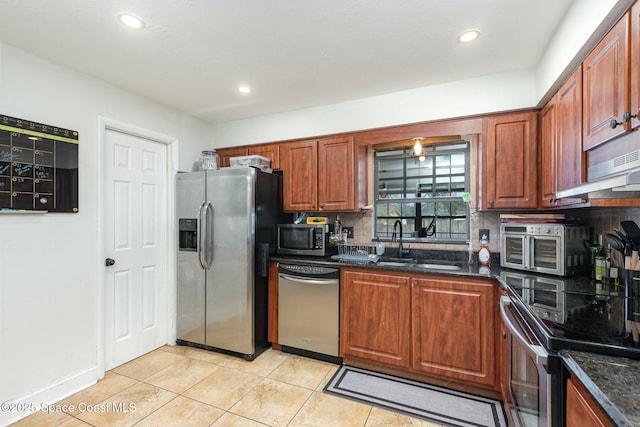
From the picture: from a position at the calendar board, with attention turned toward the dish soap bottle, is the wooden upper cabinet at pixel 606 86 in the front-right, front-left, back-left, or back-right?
front-right

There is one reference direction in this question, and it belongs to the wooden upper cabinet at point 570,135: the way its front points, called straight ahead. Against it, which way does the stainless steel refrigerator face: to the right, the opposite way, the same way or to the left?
to the left

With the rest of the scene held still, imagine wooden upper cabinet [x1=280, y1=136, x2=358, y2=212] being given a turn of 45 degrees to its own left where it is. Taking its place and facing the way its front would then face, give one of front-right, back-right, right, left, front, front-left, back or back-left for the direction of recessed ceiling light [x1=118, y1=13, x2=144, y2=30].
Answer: front-right

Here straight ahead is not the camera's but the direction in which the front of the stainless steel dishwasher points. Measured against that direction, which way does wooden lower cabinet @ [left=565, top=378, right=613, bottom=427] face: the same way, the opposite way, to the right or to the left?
to the right

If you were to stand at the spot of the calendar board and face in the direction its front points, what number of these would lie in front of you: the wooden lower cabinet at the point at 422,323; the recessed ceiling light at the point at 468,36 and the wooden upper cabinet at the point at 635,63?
3

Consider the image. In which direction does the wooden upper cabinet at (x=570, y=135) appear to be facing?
to the viewer's left

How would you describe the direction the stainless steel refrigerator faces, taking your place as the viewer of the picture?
facing the viewer and to the left of the viewer

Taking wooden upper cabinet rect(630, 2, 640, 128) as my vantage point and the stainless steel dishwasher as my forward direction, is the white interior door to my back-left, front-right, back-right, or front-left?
front-left

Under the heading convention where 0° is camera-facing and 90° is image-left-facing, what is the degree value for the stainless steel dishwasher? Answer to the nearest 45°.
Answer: approximately 45°

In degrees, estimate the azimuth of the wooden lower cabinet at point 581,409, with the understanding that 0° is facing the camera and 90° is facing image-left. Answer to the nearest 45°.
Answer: approximately 90°

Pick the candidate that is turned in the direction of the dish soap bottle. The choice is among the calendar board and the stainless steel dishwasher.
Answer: the calendar board

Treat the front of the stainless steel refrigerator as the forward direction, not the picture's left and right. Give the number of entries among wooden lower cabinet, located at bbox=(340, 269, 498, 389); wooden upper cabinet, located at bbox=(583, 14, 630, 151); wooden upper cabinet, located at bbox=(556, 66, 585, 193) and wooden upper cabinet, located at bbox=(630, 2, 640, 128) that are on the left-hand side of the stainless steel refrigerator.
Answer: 4

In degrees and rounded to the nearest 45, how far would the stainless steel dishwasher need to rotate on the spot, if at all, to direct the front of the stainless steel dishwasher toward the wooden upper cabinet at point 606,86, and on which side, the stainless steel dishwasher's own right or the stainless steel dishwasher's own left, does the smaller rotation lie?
approximately 90° to the stainless steel dishwasher's own left

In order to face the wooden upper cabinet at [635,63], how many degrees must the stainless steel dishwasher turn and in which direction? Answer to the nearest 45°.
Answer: approximately 90° to its left

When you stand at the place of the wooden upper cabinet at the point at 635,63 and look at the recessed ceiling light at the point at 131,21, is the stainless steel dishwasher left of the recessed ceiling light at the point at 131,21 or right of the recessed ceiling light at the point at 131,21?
right

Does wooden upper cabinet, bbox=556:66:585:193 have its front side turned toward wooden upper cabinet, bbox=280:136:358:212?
yes

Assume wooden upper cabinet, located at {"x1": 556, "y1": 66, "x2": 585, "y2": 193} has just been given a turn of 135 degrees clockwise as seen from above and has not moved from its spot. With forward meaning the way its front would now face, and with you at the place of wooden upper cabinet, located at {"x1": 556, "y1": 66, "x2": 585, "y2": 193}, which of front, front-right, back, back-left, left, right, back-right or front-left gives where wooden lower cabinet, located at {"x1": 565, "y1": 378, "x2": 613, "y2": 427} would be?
back-right
